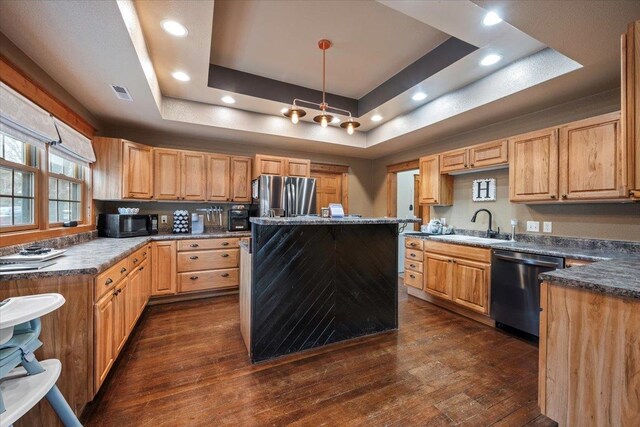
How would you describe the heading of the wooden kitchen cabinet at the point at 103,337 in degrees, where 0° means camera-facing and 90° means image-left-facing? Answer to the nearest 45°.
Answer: approximately 270°

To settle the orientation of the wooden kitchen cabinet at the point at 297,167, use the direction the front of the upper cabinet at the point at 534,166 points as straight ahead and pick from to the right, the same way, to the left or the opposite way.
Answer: to the left

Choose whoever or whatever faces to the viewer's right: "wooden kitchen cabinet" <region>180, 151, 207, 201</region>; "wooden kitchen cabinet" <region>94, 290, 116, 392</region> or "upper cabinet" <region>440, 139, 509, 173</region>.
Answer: "wooden kitchen cabinet" <region>94, 290, 116, 392</region>

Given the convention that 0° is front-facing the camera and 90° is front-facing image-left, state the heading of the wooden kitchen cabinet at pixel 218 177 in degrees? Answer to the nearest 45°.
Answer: approximately 0°

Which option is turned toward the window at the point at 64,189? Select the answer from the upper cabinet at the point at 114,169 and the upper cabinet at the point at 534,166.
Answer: the upper cabinet at the point at 534,166

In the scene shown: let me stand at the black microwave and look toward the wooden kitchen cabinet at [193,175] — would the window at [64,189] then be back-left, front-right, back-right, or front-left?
back-right

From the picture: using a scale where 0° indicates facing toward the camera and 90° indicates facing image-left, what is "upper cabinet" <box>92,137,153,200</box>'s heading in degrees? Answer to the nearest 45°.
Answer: approximately 315°

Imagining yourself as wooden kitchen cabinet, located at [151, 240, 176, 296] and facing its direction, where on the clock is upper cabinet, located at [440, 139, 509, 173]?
The upper cabinet is roughly at 10 o'clock from the wooden kitchen cabinet.

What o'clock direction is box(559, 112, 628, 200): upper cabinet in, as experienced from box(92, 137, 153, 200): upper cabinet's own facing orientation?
box(559, 112, 628, 200): upper cabinet is roughly at 12 o'clock from box(92, 137, 153, 200): upper cabinet.

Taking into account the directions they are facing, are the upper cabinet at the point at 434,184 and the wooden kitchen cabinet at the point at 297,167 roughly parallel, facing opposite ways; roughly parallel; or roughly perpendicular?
roughly perpendicular
